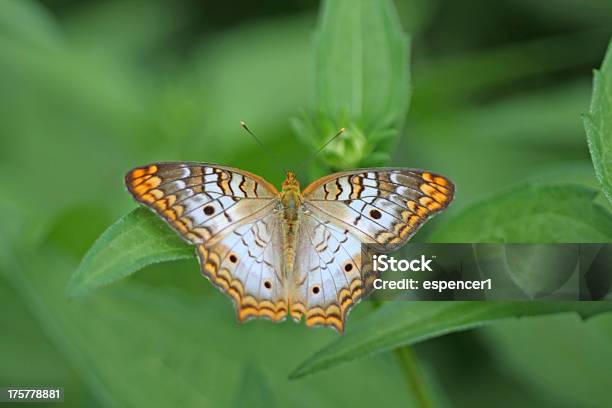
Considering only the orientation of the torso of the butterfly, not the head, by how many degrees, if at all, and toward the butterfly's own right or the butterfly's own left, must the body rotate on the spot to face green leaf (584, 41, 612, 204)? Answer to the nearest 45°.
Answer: approximately 90° to the butterfly's own right

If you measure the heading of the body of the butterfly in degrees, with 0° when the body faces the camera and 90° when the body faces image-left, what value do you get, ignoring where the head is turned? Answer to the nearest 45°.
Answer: approximately 180°

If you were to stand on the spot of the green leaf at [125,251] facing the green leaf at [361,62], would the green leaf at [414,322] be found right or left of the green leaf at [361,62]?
right

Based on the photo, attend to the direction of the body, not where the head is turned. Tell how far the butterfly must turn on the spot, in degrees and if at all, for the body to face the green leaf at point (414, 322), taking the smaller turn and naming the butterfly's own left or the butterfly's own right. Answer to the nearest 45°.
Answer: approximately 135° to the butterfly's own right

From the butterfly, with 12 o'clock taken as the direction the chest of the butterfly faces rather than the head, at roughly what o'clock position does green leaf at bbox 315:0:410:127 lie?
The green leaf is roughly at 1 o'clock from the butterfly.

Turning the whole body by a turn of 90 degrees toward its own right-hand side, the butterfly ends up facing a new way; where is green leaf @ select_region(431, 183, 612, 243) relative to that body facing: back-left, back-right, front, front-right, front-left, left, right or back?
front

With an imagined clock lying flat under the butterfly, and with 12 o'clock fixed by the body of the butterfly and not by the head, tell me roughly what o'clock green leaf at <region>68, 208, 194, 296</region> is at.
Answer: The green leaf is roughly at 8 o'clock from the butterfly.
